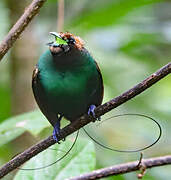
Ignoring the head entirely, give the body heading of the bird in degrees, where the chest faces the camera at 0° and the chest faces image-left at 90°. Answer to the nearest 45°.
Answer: approximately 0°

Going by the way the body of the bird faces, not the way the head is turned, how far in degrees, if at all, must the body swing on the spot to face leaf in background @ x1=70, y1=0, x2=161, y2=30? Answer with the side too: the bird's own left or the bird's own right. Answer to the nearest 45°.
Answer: approximately 180°
